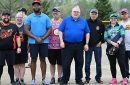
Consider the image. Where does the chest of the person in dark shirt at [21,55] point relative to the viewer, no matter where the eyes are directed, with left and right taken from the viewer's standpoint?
facing the viewer

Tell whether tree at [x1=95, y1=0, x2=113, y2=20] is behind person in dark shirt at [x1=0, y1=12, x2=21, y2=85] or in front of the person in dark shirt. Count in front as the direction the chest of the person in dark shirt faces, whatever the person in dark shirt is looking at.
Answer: behind

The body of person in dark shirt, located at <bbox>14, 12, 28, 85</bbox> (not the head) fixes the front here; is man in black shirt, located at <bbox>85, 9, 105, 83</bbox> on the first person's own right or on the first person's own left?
on the first person's own left

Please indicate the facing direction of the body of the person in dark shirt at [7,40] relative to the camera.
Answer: toward the camera

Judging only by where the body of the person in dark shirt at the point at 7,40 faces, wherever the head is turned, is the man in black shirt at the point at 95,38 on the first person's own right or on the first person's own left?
on the first person's own left

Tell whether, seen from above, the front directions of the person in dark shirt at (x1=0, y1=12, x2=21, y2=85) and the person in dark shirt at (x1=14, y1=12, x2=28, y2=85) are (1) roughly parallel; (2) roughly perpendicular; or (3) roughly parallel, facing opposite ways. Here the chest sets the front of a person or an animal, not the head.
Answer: roughly parallel
